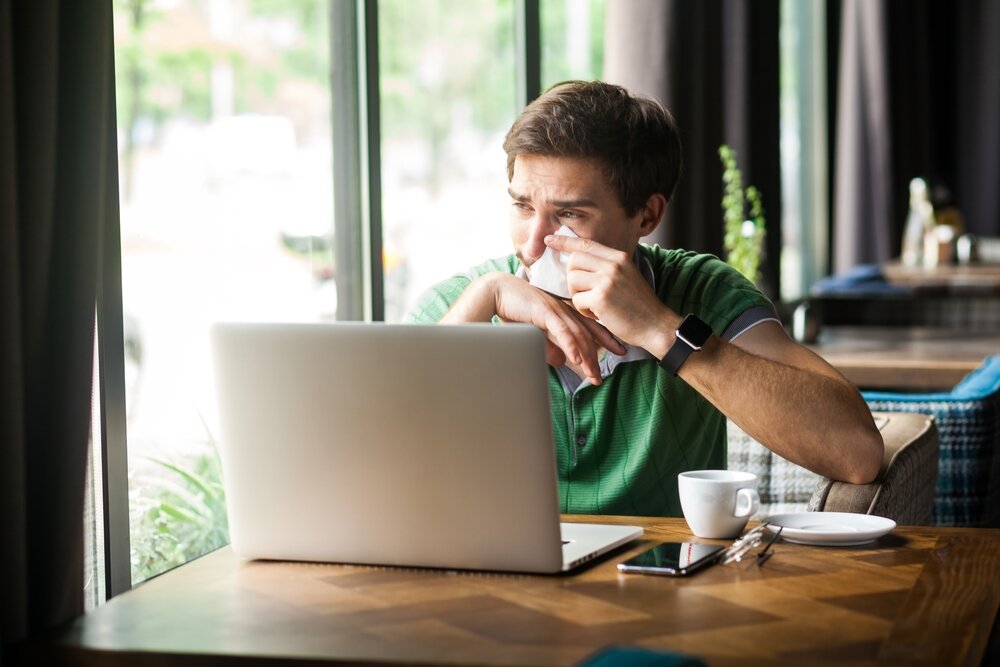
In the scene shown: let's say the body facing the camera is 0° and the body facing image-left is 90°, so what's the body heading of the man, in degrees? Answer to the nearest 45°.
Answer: approximately 45°

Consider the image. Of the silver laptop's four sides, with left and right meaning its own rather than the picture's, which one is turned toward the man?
front

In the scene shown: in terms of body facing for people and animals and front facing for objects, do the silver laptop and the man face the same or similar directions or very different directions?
very different directions

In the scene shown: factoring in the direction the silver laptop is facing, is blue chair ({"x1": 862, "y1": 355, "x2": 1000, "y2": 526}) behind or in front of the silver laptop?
in front

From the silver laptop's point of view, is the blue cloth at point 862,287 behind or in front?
in front

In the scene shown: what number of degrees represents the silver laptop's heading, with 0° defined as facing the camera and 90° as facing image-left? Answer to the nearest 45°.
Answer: approximately 225°

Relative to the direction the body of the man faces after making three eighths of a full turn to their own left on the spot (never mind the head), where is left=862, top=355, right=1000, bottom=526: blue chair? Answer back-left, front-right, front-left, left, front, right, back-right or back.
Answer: front-left
